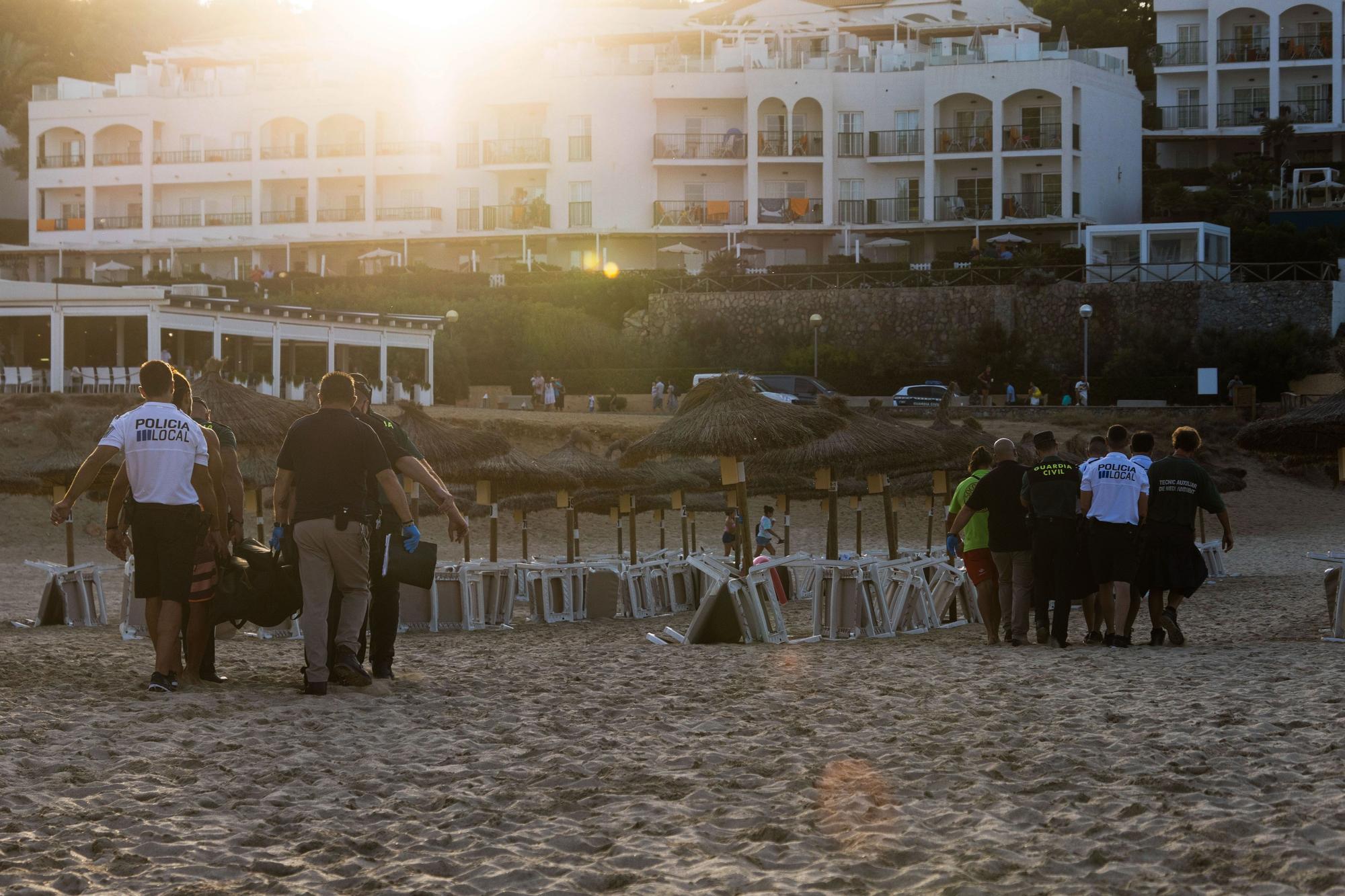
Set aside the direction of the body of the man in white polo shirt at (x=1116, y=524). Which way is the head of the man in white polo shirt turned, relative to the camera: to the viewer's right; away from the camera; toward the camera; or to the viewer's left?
away from the camera

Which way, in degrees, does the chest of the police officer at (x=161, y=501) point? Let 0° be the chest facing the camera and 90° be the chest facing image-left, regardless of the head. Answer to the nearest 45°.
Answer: approximately 180°

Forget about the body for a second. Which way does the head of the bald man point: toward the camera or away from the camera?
away from the camera

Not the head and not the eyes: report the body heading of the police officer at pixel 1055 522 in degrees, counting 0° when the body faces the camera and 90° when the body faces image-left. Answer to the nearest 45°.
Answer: approximately 180°

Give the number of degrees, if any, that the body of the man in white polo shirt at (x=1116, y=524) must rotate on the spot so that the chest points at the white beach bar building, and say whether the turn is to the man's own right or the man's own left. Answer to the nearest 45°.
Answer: approximately 45° to the man's own left

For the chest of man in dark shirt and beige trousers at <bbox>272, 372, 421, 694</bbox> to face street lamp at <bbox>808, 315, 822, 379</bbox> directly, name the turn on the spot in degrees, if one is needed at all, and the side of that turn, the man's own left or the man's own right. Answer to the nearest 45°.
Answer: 0° — they already face it

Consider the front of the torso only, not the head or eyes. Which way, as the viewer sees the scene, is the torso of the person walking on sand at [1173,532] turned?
away from the camera

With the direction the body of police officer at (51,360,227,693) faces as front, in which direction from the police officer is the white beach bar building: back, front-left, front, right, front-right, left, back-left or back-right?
front

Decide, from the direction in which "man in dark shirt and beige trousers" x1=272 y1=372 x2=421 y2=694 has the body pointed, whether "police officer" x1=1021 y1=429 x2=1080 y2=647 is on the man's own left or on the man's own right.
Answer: on the man's own right

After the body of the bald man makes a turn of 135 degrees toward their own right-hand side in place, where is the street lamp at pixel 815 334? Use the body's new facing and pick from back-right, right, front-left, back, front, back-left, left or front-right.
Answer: back-left

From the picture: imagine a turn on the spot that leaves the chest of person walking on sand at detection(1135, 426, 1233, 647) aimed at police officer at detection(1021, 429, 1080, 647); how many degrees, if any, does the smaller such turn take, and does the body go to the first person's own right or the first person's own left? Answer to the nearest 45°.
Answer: approximately 90° to the first person's own left

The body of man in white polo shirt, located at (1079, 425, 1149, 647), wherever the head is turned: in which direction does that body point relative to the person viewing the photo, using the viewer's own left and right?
facing away from the viewer

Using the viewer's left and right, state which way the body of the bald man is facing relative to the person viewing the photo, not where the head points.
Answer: facing away from the viewer

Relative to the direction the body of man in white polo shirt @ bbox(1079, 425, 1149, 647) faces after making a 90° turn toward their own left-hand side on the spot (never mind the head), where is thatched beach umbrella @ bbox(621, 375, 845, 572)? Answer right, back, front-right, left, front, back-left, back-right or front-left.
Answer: front-right

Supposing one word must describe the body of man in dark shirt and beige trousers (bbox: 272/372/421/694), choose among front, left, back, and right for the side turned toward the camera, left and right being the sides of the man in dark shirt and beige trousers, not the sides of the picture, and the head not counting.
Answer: back

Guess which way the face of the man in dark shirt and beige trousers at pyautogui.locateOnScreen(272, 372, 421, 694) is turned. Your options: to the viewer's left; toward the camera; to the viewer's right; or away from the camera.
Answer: away from the camera
